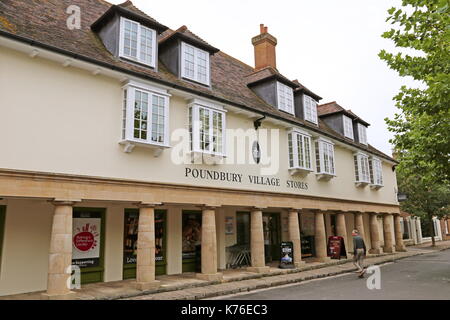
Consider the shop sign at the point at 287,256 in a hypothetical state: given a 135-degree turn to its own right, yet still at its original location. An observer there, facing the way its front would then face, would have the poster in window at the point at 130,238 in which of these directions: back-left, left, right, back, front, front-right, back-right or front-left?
left

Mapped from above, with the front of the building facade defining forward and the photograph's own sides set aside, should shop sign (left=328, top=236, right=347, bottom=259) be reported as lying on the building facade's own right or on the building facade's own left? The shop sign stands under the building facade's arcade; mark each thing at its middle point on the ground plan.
on the building facade's own left

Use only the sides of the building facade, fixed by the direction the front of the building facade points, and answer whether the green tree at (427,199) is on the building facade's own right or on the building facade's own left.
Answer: on the building facade's own left

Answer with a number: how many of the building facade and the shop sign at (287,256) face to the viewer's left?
0

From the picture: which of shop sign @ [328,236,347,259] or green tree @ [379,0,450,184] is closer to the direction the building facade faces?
the green tree

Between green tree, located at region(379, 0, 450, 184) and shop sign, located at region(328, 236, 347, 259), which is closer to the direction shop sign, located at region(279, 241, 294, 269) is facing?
the green tree

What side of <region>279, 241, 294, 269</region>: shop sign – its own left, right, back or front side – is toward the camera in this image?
front

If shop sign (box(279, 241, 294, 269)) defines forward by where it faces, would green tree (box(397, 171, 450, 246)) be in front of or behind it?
behind

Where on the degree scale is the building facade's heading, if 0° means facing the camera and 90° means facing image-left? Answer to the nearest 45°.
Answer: approximately 315°
